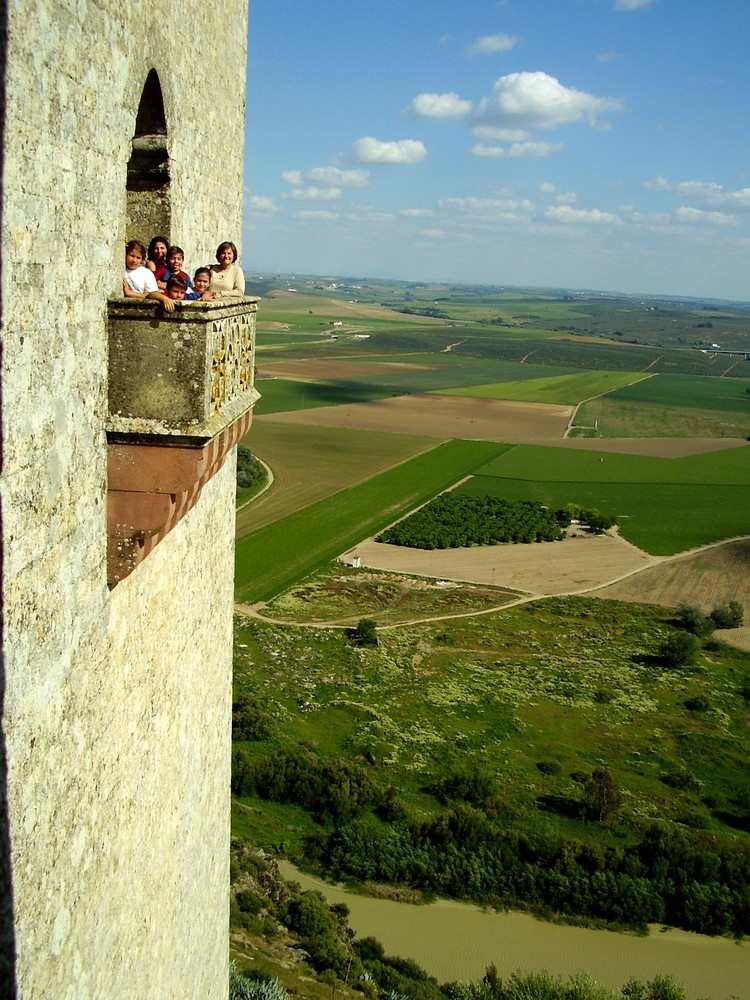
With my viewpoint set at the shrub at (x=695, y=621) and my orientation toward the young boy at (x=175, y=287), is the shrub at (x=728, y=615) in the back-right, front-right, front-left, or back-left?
back-left

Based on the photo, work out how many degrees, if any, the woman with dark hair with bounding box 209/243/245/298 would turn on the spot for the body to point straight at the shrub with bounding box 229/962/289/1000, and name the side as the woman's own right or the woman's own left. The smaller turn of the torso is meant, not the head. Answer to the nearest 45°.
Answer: approximately 180°

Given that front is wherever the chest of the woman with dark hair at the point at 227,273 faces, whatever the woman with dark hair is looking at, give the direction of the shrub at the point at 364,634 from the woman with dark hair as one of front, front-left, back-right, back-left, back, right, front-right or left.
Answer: back

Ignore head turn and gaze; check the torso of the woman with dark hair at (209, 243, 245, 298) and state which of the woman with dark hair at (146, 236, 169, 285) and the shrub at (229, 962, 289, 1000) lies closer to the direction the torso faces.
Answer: the woman with dark hair

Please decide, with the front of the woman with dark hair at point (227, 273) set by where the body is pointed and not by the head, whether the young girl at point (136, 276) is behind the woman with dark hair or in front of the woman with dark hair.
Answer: in front

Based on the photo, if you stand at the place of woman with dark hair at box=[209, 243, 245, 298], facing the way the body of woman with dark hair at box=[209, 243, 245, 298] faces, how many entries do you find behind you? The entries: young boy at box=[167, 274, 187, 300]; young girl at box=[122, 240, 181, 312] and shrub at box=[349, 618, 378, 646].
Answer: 1

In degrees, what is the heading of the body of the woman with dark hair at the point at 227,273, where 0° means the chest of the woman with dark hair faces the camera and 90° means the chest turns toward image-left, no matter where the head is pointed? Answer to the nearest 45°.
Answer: approximately 0°

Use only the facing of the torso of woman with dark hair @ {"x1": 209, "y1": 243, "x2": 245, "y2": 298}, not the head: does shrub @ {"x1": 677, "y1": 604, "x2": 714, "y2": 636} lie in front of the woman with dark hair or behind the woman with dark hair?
behind
